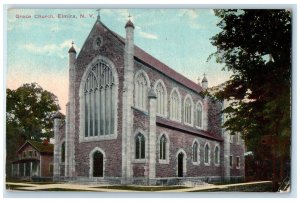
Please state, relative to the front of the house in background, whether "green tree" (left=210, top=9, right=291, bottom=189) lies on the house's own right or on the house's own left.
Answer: on the house's own left

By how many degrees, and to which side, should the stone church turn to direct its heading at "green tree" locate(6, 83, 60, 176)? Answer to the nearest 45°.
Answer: approximately 45° to its right

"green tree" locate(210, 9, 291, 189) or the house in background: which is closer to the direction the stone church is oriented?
the house in background

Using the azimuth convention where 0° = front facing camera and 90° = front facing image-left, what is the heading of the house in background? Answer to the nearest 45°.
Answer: approximately 45°

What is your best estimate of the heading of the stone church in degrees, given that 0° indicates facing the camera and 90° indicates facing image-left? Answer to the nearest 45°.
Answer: approximately 45°

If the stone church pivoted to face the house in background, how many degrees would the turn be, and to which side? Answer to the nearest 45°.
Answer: approximately 45° to its right

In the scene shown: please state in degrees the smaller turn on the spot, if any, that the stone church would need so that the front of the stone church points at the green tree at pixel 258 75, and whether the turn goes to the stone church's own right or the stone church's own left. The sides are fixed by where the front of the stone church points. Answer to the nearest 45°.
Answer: approximately 135° to the stone church's own left
